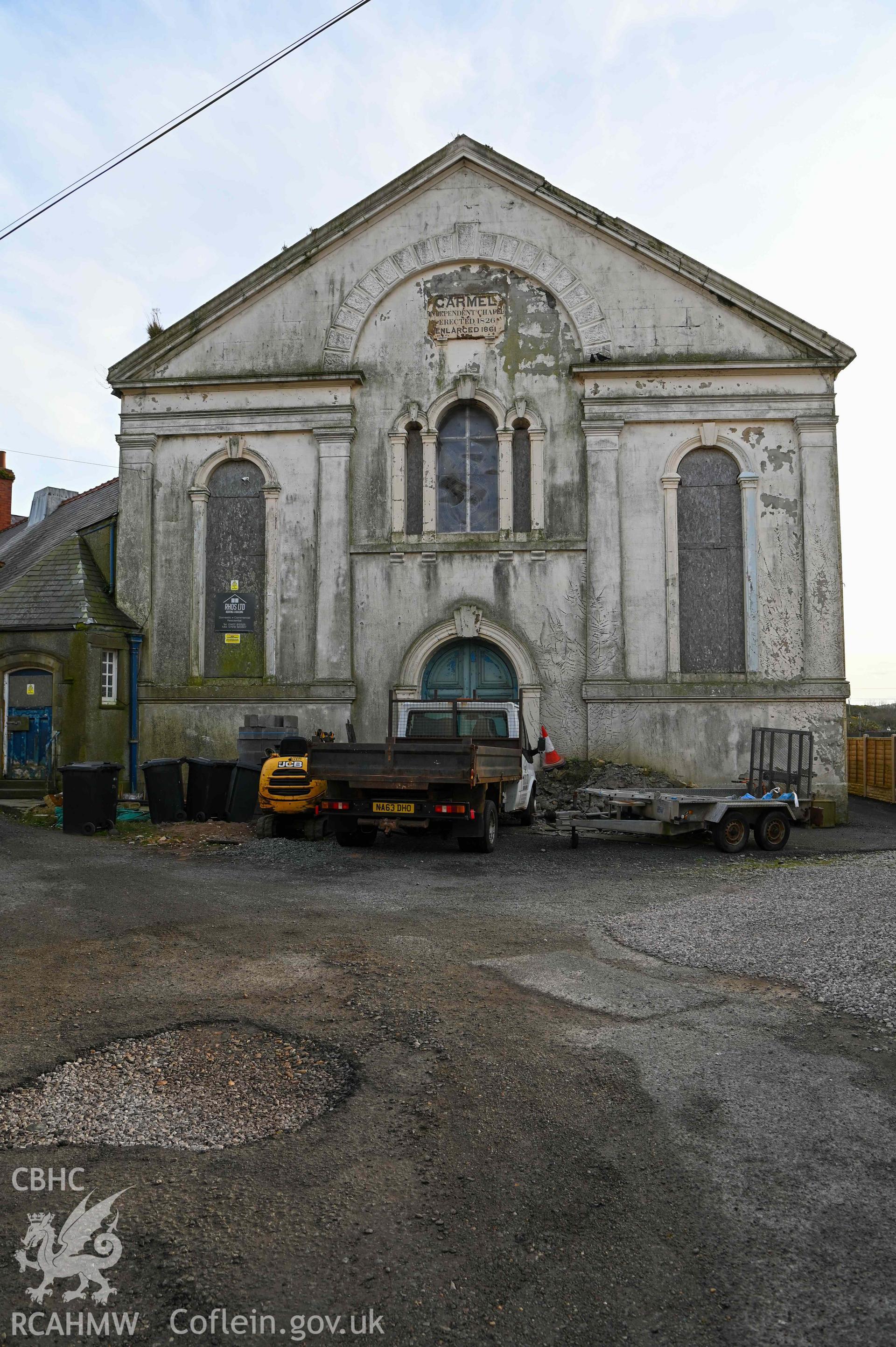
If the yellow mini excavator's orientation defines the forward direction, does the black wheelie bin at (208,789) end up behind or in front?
in front

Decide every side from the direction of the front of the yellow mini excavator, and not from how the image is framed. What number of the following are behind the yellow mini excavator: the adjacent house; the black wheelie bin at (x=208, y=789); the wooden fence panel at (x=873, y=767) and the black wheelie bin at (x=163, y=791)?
0

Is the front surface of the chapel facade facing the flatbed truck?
yes

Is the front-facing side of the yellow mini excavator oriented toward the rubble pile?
no

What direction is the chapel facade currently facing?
toward the camera

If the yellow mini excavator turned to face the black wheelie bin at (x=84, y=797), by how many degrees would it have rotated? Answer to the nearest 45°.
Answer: approximately 45° to its left

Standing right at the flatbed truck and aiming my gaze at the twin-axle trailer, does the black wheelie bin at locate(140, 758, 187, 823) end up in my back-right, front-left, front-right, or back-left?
back-left

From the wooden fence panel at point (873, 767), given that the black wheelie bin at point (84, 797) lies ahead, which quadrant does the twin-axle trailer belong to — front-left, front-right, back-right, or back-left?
front-left

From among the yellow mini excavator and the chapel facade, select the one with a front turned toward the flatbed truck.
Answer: the chapel facade

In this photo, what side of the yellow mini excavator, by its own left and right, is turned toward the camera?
back

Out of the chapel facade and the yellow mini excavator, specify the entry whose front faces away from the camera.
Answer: the yellow mini excavator

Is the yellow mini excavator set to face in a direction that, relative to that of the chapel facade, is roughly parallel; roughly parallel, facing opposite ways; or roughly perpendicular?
roughly parallel, facing opposite ways

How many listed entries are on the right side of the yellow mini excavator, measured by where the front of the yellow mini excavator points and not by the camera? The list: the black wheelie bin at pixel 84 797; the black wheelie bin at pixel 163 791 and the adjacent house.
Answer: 0
